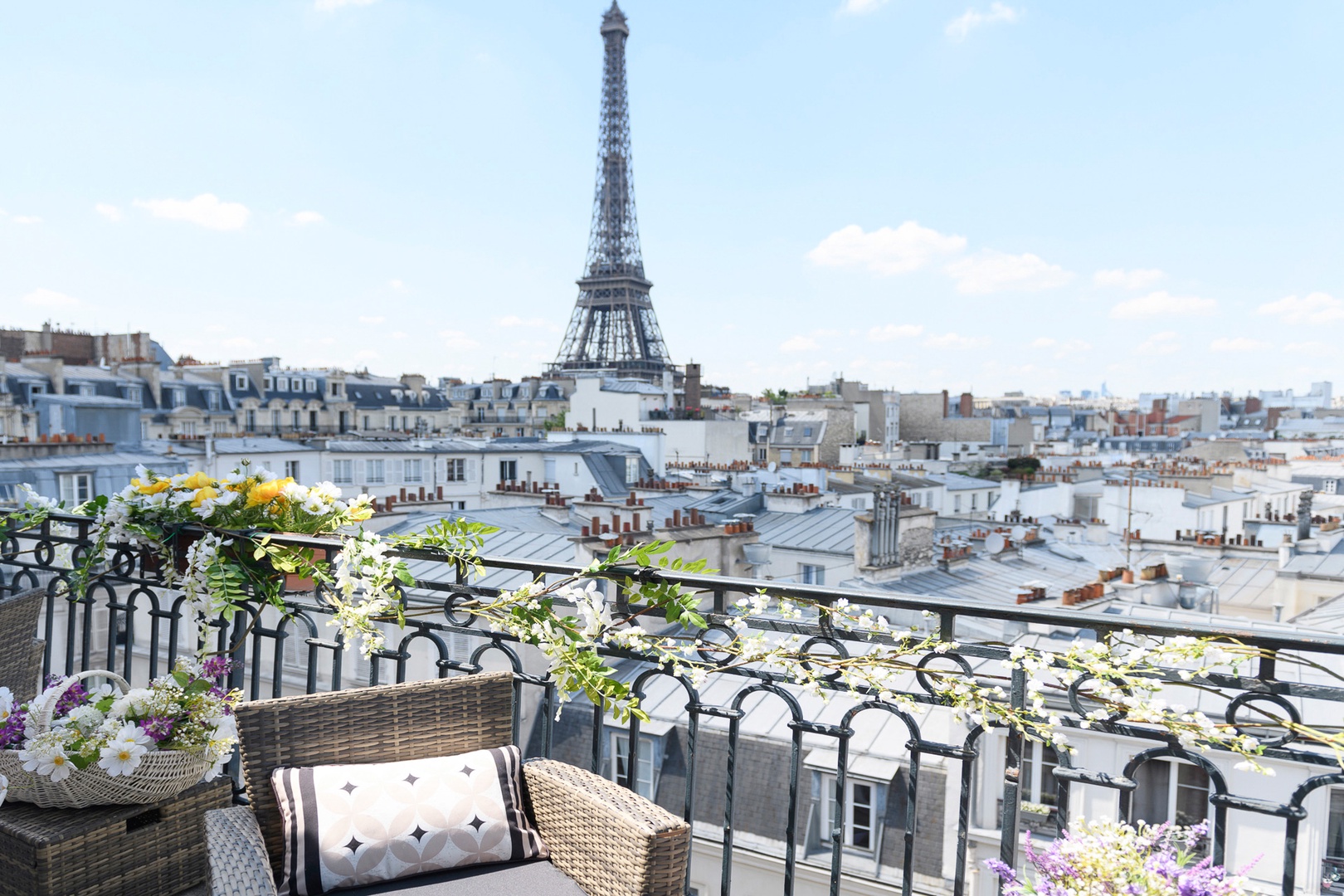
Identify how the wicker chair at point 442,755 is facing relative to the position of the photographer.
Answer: facing the viewer and to the right of the viewer

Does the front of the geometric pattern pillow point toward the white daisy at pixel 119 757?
no

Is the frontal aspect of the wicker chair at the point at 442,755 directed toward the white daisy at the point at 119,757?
no

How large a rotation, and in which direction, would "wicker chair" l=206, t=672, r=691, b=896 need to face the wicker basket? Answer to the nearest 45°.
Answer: approximately 135° to its right

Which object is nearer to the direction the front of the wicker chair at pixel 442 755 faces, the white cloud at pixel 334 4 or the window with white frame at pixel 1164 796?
the window with white frame

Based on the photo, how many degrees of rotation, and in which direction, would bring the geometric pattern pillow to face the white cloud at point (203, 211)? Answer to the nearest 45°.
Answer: approximately 135° to its left

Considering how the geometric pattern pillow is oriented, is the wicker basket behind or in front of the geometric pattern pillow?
behind

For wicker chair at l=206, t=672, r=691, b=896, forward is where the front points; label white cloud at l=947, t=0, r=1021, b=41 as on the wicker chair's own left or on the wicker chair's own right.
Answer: on the wicker chair's own left
